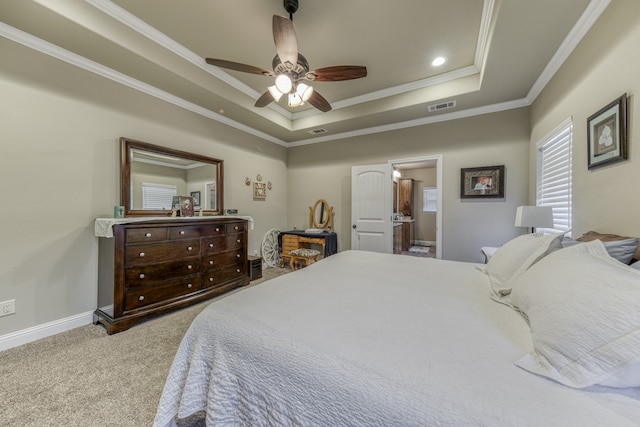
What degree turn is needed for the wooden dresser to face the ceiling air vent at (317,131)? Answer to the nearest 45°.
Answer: approximately 45° to its left

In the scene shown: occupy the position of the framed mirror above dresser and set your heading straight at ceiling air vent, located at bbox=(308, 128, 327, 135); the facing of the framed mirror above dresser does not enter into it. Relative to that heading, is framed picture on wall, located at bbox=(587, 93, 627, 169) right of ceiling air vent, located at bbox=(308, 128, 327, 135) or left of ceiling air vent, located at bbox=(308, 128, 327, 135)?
right

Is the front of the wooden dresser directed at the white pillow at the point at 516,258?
yes

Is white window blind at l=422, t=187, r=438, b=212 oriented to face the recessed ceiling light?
yes

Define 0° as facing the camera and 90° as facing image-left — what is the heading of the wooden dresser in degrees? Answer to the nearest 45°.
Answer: approximately 315°

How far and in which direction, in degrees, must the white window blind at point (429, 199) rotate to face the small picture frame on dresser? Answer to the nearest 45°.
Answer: approximately 45° to its right

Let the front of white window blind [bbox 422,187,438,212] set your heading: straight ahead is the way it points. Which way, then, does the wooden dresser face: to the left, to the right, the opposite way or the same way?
to the left

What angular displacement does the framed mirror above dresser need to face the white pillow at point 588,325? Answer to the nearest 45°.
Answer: approximately 45° to its right

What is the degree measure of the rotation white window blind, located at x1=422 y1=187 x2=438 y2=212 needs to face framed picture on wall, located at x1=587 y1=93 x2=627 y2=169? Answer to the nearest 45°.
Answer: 0° — it already faces it

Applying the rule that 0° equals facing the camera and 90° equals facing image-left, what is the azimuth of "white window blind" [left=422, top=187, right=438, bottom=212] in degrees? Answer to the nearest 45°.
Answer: approximately 0°
